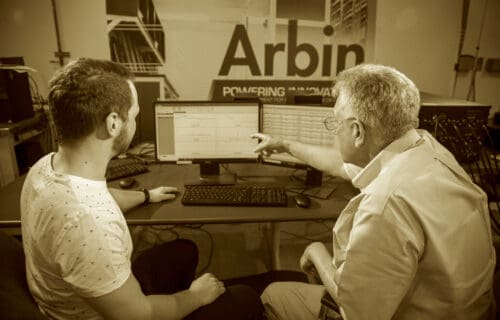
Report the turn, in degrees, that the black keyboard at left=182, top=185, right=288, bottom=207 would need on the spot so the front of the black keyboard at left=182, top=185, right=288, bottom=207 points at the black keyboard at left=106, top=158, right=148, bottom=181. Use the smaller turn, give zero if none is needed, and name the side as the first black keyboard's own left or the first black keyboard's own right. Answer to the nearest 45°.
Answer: approximately 135° to the first black keyboard's own right

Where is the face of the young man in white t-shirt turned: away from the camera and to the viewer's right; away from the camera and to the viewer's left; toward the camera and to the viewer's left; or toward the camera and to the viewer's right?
away from the camera and to the viewer's right

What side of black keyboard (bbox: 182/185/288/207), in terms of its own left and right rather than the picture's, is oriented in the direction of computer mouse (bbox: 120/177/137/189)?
right

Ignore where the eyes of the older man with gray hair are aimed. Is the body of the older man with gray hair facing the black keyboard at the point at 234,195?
yes

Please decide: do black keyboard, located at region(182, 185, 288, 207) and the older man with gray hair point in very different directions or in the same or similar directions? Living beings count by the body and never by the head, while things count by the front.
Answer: very different directions

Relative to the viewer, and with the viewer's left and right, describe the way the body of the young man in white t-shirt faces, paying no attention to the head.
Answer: facing away from the viewer and to the right of the viewer

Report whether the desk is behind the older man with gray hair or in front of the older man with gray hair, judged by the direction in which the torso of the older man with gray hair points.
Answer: in front

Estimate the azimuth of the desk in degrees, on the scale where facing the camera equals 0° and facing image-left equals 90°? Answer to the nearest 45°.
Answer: approximately 0°

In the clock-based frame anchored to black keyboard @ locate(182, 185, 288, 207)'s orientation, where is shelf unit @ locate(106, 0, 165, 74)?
The shelf unit is roughly at 5 o'clock from the black keyboard.

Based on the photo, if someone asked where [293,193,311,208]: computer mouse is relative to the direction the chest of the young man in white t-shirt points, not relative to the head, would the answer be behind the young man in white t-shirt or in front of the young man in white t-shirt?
in front

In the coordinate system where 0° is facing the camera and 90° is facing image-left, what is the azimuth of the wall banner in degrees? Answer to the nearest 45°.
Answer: approximately 0°
